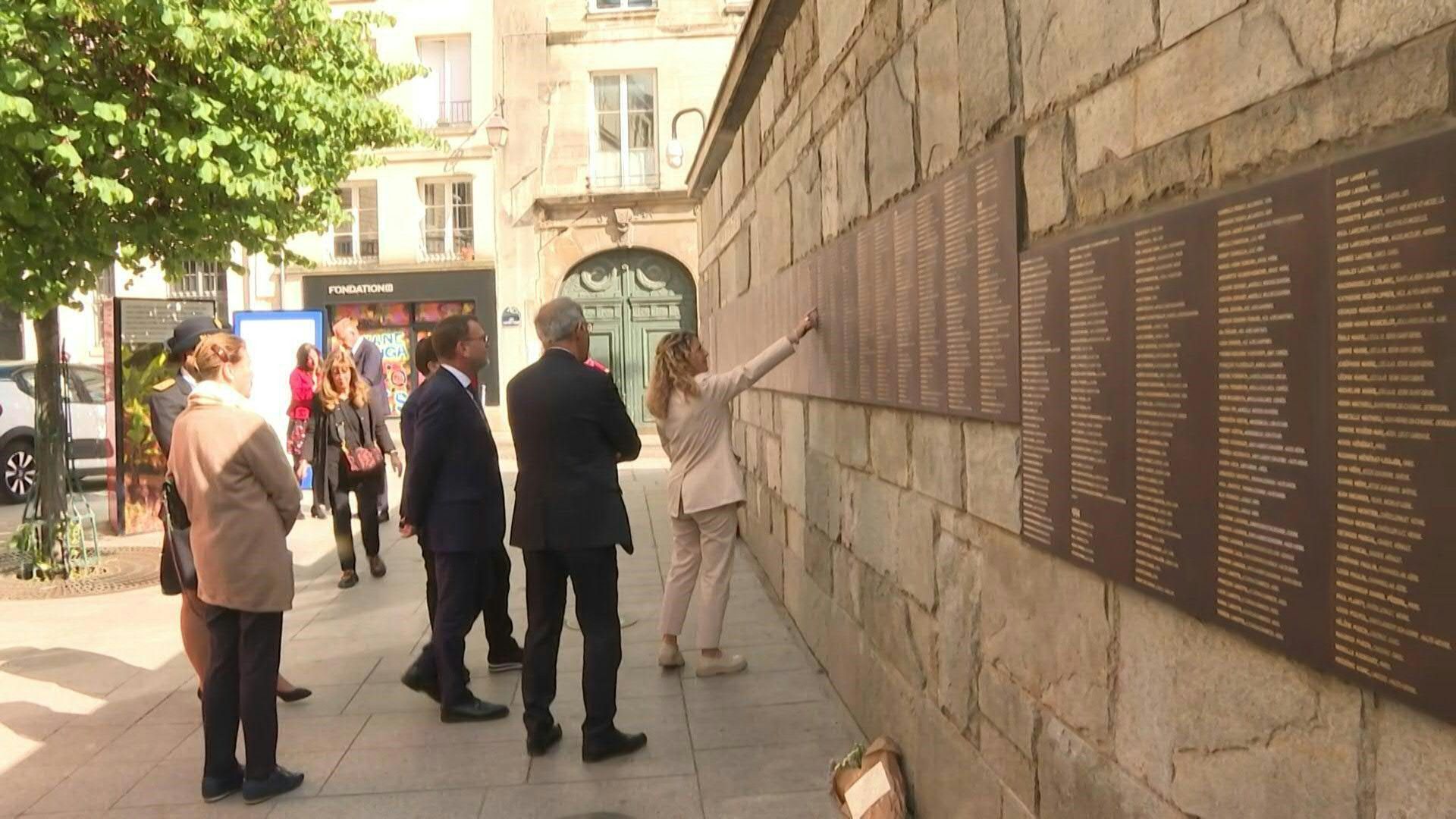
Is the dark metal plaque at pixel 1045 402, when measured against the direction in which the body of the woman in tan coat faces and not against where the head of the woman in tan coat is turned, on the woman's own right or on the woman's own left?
on the woman's own right

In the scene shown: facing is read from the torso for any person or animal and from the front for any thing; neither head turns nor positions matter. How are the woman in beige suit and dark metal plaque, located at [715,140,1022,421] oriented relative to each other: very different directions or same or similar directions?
very different directions

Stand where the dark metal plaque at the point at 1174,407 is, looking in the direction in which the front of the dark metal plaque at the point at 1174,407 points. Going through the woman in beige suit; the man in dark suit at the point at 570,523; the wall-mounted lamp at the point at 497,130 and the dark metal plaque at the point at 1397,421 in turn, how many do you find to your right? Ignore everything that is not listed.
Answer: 3

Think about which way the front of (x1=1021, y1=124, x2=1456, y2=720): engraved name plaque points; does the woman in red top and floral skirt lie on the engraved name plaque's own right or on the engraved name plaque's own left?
on the engraved name plaque's own right

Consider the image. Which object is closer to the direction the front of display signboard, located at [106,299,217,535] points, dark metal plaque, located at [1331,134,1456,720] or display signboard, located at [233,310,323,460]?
the dark metal plaque

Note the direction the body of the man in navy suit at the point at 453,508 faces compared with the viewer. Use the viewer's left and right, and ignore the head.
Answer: facing to the right of the viewer

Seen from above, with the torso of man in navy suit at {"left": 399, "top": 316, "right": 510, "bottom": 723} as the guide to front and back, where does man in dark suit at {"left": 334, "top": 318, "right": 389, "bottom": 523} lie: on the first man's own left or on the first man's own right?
on the first man's own left

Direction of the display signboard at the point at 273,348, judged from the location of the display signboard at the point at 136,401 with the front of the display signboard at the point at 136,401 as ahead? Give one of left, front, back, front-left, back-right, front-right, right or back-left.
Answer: back-left

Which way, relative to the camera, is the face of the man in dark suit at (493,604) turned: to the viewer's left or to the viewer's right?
to the viewer's right

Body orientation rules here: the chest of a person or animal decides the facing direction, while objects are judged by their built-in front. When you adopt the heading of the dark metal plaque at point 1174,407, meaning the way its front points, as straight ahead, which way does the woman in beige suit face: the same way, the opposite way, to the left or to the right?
the opposite way

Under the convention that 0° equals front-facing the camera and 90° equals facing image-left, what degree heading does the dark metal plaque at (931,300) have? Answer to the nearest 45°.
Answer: approximately 45°

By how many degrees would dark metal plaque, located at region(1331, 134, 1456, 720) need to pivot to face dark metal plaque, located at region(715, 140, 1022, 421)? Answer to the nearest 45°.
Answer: approximately 90° to its right

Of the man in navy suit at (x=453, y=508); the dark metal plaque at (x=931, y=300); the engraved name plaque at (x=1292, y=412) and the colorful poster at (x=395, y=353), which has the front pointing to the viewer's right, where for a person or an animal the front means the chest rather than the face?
the man in navy suit
